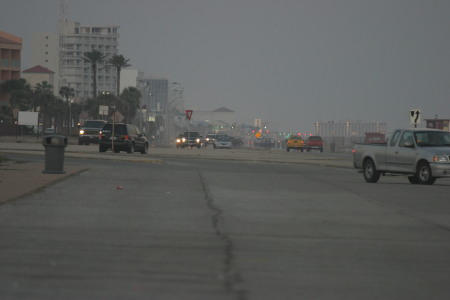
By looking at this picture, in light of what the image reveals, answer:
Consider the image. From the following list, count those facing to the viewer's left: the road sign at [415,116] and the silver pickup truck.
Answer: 0

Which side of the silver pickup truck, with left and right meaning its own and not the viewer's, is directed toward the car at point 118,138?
back

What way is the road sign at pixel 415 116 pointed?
toward the camera

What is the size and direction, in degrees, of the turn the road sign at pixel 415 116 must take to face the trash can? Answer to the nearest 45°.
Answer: approximately 45° to its right

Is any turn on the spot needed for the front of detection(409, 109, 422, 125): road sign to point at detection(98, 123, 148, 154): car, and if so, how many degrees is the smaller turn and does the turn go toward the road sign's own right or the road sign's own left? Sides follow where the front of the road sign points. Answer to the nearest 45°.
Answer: approximately 90° to the road sign's own right

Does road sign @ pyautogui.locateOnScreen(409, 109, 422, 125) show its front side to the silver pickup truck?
yes

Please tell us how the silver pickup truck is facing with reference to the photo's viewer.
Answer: facing the viewer and to the right of the viewer

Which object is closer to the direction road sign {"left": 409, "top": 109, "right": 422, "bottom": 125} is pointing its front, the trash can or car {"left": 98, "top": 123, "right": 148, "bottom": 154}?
the trash can

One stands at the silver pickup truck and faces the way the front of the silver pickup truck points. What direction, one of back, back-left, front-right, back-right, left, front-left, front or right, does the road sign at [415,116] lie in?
back-left
